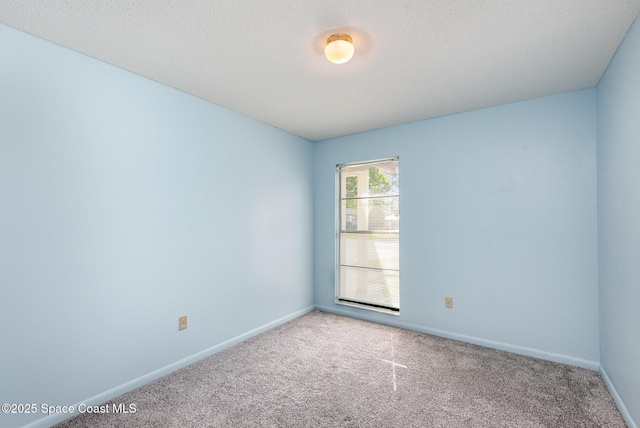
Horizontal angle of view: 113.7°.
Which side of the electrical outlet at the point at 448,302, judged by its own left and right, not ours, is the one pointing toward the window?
right

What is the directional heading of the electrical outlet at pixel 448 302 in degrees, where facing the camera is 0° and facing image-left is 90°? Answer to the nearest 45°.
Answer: approximately 0°
